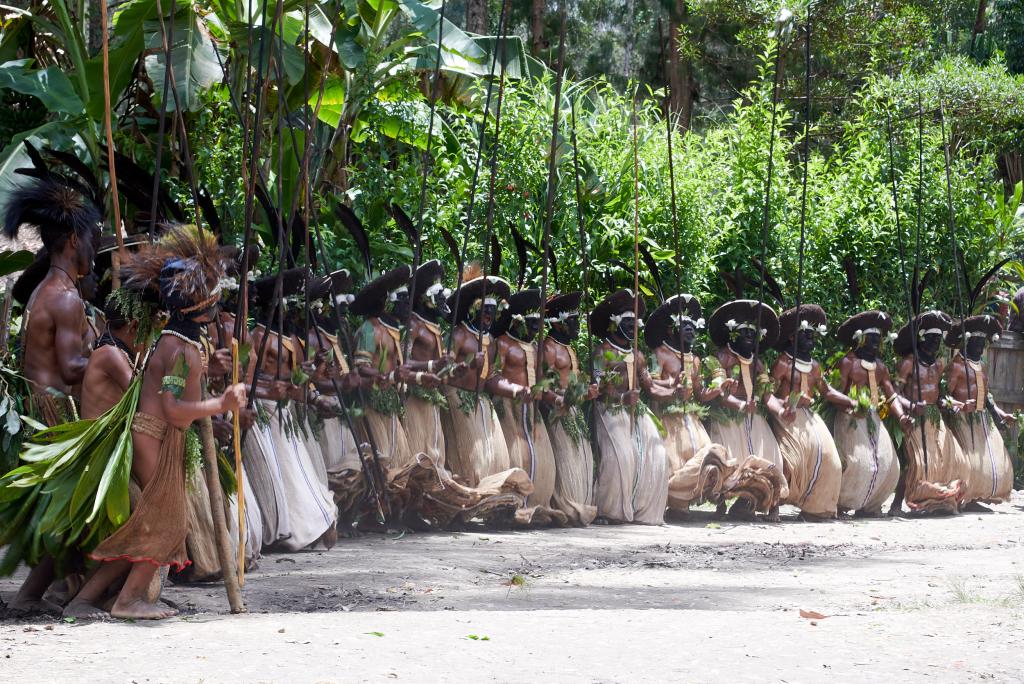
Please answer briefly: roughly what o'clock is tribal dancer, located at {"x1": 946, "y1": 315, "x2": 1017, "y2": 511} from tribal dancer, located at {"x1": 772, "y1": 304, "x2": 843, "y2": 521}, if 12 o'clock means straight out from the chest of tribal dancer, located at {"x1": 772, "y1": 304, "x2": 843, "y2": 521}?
tribal dancer, located at {"x1": 946, "y1": 315, "x2": 1017, "y2": 511} is roughly at 9 o'clock from tribal dancer, located at {"x1": 772, "y1": 304, "x2": 843, "y2": 521}.

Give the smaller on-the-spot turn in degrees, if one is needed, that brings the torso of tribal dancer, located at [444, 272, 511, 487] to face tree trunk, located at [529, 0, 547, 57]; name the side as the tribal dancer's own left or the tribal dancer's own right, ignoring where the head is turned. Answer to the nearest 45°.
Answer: approximately 135° to the tribal dancer's own left

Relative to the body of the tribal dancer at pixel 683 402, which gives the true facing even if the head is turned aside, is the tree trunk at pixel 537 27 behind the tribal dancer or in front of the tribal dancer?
behind

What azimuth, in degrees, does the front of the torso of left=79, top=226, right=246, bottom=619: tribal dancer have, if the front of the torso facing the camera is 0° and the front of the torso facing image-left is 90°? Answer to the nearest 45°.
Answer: approximately 270°

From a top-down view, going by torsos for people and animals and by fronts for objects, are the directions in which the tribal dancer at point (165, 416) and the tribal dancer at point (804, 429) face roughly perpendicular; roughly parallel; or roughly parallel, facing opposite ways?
roughly perpendicular
